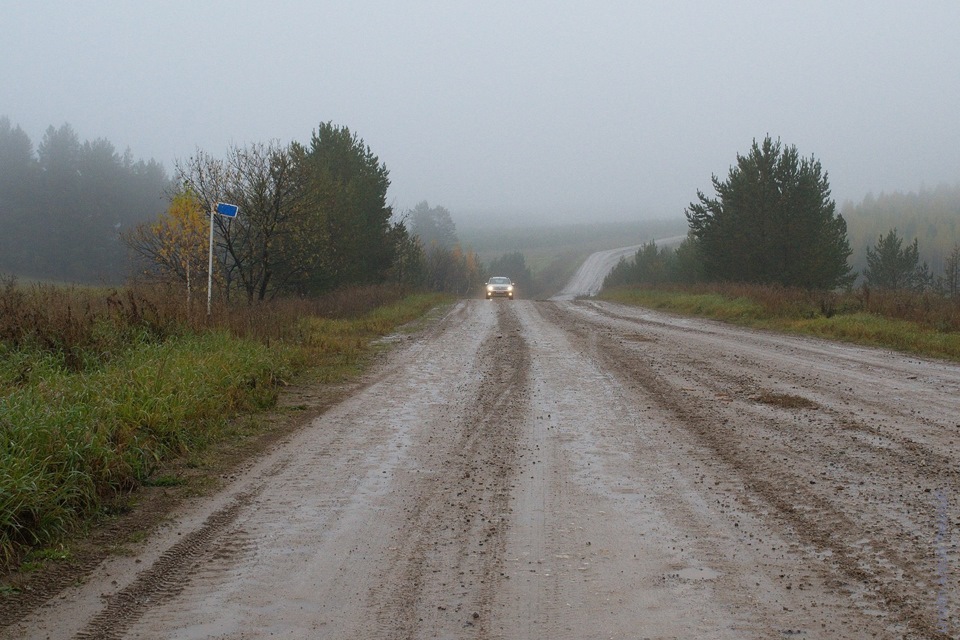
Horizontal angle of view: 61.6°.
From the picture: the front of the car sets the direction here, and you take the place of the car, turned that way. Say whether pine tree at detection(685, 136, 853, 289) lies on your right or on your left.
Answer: on your left

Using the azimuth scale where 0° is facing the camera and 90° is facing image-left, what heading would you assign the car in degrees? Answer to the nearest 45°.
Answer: approximately 0°
